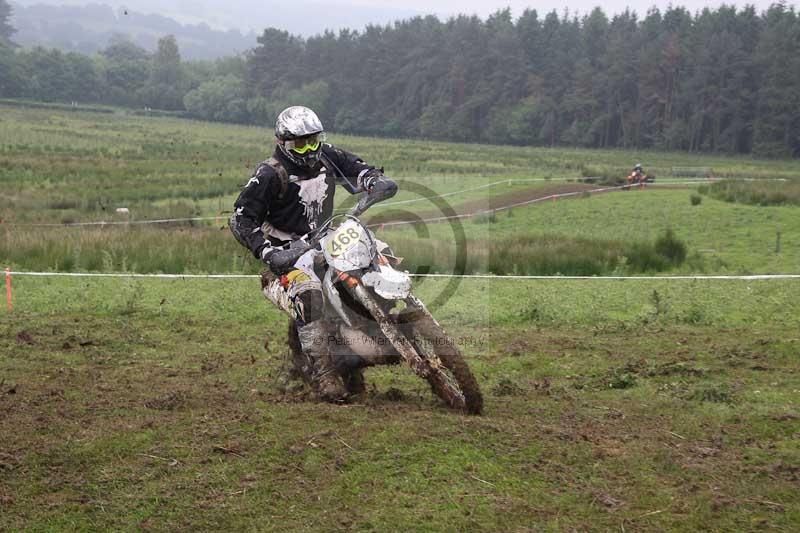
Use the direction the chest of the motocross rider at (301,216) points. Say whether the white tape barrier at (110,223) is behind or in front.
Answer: behind

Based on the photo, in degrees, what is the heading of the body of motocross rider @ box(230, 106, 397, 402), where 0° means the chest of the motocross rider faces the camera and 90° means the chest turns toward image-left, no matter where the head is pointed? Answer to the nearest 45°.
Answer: approximately 315°

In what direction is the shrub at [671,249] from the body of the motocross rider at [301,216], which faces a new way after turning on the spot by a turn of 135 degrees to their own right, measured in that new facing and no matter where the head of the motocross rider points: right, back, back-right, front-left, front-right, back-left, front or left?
back-right

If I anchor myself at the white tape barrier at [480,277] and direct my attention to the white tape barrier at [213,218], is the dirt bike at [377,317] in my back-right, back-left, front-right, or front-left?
back-left

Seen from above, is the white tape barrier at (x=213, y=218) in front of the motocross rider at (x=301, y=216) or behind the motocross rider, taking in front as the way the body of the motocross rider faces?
behind

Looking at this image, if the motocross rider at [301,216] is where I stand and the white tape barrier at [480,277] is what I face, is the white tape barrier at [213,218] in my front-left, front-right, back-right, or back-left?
front-left

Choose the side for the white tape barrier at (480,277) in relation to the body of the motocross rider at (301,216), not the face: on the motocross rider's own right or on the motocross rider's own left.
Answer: on the motocross rider's own left
